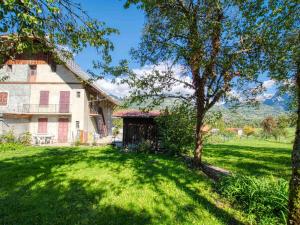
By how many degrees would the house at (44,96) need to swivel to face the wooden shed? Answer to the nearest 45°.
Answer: approximately 45° to its left

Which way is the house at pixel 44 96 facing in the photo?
toward the camera

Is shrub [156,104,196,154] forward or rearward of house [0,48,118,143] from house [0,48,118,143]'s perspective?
forward

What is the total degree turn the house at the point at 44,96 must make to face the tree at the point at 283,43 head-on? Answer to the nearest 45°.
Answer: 0° — it already faces it

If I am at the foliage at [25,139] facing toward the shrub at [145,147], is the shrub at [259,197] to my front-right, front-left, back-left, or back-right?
front-right

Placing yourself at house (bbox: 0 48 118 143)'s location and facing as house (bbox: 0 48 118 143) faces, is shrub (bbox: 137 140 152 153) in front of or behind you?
in front

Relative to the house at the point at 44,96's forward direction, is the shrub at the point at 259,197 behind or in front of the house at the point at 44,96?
in front
